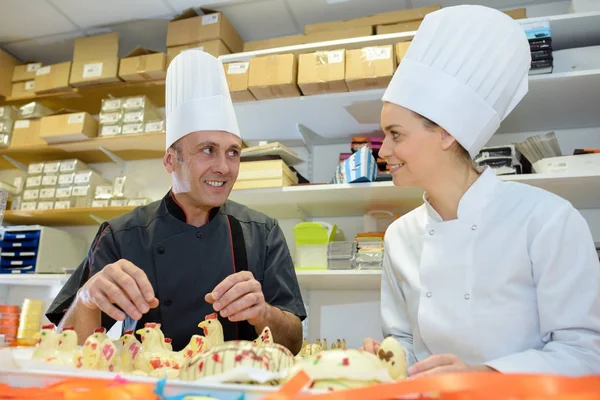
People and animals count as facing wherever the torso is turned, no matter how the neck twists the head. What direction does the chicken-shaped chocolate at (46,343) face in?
to the viewer's left

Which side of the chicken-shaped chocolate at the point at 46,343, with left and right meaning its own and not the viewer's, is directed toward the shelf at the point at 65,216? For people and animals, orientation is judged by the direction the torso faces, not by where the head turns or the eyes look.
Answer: right

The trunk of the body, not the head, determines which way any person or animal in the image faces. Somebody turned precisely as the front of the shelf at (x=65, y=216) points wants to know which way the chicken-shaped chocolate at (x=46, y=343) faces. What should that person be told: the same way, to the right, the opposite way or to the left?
to the right

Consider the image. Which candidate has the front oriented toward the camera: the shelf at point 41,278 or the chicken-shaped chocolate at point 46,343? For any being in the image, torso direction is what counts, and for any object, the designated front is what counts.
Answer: the shelf

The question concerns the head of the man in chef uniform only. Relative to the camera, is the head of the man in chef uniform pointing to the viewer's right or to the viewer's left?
to the viewer's right

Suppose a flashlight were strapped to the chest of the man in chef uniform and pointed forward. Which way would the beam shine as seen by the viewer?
toward the camera

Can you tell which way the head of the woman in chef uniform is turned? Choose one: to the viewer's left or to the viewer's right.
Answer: to the viewer's left

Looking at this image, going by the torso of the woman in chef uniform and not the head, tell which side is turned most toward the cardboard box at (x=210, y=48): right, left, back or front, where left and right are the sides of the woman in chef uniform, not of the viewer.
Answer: right

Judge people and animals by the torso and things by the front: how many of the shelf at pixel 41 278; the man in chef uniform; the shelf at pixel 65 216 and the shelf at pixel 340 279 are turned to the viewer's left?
0

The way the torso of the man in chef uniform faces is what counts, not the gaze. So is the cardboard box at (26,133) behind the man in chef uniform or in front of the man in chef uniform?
behind

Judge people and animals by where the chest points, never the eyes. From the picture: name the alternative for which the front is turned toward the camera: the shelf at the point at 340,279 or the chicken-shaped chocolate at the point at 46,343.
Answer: the shelf

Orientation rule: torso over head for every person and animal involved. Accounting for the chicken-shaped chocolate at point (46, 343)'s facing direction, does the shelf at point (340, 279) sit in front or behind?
behind
